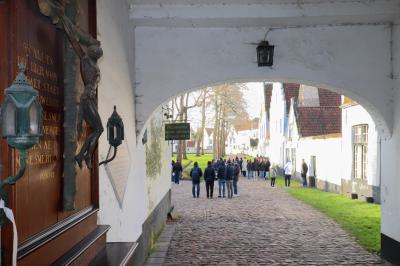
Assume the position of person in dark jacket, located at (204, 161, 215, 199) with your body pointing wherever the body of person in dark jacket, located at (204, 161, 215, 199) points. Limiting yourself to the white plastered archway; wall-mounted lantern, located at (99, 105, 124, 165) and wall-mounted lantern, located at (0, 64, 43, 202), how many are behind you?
3

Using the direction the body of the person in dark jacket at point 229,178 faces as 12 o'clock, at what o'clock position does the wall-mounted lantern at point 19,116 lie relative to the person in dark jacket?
The wall-mounted lantern is roughly at 6 o'clock from the person in dark jacket.

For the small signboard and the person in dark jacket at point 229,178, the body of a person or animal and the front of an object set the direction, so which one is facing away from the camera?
the person in dark jacket

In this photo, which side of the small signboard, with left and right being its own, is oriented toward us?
front

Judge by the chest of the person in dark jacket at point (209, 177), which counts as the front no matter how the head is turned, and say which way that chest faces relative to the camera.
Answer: away from the camera

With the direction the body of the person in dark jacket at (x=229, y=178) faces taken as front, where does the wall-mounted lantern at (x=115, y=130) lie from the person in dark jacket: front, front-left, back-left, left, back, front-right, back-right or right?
back

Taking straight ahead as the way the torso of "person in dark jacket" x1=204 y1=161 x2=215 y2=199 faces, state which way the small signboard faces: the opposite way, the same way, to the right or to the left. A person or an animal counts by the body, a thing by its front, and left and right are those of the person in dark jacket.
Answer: the opposite way

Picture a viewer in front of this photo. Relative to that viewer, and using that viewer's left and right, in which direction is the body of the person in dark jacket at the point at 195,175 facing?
facing away from the viewer

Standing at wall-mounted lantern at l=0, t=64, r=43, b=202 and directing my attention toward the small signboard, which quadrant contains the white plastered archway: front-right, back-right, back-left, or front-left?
front-right

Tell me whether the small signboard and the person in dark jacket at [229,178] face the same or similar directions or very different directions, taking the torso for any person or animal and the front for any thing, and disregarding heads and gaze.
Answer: very different directions

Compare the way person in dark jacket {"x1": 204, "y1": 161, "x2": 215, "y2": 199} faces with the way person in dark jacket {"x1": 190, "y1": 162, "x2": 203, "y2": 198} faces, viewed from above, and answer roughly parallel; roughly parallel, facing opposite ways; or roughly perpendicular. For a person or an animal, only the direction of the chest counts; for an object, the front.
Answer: roughly parallel

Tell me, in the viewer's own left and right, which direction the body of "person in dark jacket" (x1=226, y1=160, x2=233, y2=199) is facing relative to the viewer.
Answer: facing away from the viewer

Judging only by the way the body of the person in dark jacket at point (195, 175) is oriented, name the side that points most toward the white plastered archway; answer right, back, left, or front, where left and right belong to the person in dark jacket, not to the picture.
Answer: back

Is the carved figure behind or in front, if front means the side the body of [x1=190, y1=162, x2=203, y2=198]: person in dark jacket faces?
behind

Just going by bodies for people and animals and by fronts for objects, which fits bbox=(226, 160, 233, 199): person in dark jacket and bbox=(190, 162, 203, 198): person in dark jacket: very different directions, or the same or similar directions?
same or similar directions

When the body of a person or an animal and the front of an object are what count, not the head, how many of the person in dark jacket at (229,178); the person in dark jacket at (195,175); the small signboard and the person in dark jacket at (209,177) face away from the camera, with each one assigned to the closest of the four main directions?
3
